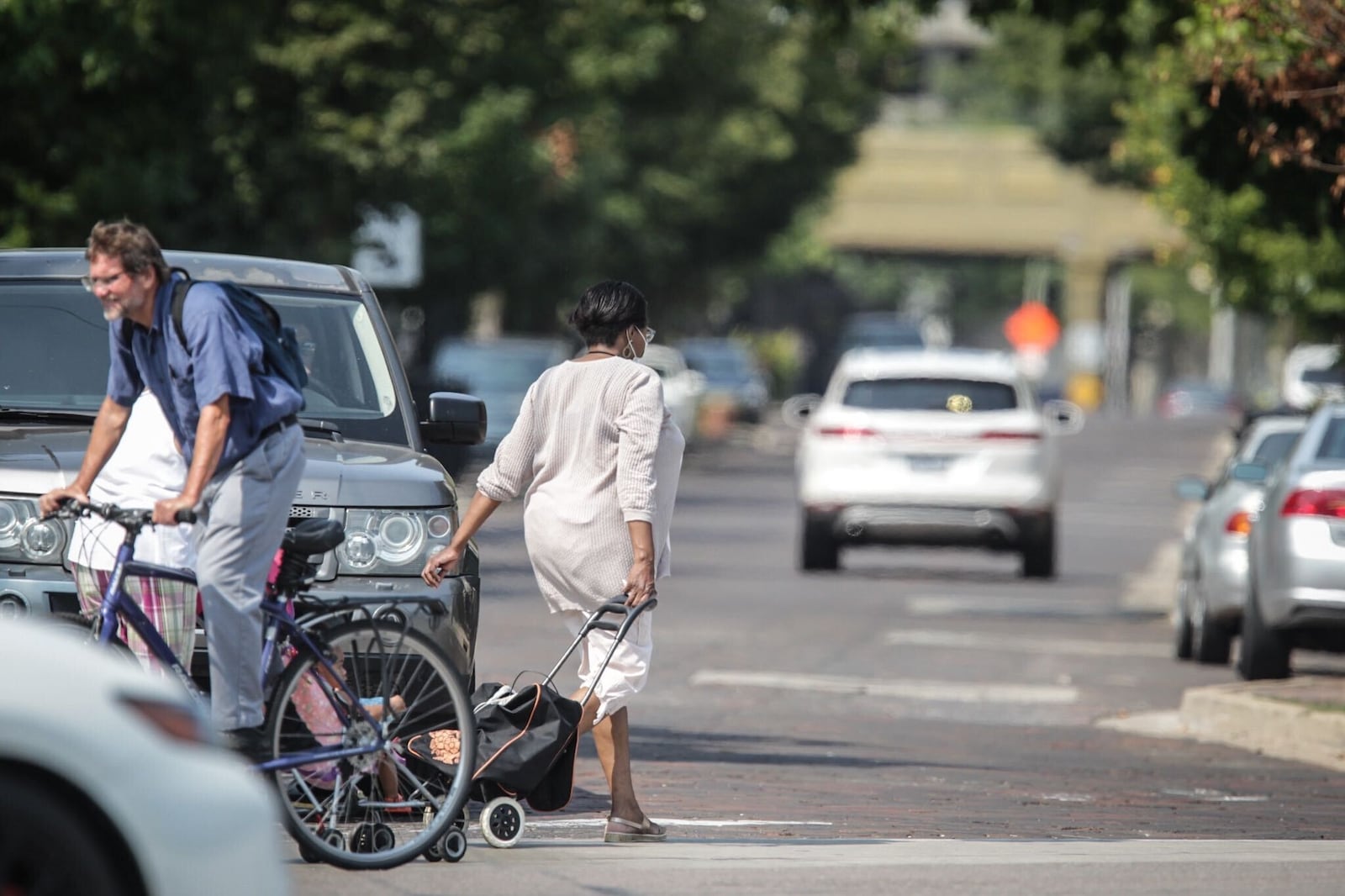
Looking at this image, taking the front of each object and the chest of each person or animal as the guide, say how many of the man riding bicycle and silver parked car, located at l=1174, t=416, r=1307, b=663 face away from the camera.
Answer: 1

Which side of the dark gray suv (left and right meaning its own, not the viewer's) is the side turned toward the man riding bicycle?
front

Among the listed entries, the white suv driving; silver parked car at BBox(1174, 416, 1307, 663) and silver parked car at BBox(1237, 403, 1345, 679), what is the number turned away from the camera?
3

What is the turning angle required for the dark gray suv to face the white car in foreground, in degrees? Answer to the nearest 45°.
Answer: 0° — it already faces it

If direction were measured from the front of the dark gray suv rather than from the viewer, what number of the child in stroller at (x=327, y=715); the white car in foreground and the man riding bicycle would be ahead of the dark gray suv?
3

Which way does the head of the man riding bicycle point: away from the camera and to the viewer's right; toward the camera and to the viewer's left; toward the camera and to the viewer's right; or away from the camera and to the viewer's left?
toward the camera and to the viewer's left

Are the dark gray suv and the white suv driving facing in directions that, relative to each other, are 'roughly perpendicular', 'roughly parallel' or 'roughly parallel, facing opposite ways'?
roughly parallel, facing opposite ways

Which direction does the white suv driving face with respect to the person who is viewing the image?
facing away from the viewer

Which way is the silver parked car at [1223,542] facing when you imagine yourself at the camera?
facing away from the viewer

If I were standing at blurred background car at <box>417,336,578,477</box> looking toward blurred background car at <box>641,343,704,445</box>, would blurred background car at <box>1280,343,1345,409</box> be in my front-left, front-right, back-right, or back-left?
front-right

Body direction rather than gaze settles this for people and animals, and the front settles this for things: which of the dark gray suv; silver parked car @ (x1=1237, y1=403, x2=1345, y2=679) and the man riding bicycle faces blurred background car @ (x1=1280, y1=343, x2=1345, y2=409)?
the silver parked car

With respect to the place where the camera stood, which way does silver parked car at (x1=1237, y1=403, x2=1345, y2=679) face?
facing away from the viewer

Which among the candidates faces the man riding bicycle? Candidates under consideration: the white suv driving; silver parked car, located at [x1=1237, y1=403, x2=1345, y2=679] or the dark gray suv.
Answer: the dark gray suv

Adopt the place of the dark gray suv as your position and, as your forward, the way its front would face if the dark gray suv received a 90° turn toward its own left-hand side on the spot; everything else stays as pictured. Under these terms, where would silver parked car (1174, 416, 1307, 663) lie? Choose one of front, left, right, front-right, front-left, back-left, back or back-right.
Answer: front-left

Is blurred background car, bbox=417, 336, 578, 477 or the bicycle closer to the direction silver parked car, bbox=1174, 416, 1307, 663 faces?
the blurred background car

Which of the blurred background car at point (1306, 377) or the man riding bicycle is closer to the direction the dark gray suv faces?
the man riding bicycle

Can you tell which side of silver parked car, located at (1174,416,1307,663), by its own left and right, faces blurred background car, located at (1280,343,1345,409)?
front

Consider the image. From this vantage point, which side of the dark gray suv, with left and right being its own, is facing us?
front

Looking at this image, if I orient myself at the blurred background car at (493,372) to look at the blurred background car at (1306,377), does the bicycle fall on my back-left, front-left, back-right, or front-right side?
back-right

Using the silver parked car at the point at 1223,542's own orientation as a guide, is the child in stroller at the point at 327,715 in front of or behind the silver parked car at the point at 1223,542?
behind
